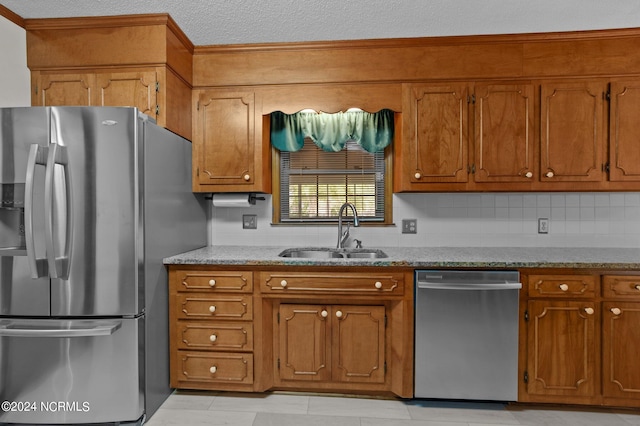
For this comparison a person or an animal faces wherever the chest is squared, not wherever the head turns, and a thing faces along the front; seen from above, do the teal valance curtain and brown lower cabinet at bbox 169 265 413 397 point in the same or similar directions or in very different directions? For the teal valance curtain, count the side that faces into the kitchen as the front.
same or similar directions

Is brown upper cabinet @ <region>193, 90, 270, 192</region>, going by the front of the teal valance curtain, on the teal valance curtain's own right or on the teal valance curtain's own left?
on the teal valance curtain's own right

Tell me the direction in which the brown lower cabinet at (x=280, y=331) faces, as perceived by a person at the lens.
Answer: facing the viewer

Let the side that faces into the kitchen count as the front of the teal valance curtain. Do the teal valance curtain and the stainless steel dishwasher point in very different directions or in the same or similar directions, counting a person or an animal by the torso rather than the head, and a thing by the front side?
same or similar directions

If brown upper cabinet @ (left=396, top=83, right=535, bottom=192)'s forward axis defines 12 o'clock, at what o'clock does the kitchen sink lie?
The kitchen sink is roughly at 3 o'clock from the brown upper cabinet.

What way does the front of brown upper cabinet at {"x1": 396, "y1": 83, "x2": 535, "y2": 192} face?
toward the camera

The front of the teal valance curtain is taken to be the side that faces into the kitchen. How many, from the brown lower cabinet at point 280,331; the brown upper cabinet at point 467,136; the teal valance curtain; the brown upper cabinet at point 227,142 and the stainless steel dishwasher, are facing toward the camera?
5

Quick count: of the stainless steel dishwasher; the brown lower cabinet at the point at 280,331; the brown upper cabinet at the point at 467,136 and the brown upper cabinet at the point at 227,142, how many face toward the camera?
4

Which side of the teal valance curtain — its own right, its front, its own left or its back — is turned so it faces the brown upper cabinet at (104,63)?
right

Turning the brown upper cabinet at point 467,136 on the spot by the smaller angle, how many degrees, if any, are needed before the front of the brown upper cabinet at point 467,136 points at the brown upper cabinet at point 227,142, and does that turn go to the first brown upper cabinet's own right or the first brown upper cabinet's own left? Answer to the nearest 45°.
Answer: approximately 90° to the first brown upper cabinet's own right

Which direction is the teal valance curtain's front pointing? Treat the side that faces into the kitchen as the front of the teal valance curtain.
toward the camera

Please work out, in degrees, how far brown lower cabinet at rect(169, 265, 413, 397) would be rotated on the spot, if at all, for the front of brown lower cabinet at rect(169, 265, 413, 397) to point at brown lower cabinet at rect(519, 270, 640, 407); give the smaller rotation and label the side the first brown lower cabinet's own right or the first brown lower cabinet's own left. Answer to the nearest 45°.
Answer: approximately 90° to the first brown lower cabinet's own left
